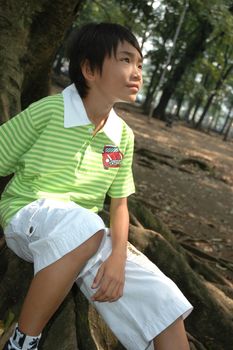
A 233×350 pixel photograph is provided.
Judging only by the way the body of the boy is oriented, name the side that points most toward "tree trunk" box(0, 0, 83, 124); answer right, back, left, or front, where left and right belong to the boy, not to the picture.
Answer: back

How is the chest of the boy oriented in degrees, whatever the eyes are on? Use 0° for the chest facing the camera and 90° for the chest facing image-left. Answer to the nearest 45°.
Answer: approximately 315°

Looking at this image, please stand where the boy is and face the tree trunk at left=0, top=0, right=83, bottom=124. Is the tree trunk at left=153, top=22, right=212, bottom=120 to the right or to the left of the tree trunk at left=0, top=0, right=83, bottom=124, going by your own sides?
right

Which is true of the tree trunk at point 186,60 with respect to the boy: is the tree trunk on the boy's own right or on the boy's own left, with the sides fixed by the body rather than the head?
on the boy's own left
